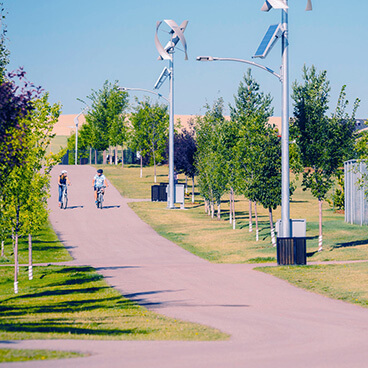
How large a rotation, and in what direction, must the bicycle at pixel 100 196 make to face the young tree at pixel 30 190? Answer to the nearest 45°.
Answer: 0° — it already faces it

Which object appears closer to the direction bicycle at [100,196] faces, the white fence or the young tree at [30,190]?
the young tree

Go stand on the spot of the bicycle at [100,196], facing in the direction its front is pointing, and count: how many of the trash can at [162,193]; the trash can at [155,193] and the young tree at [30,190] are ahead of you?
1

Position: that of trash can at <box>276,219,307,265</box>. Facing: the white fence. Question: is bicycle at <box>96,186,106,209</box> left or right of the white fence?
left

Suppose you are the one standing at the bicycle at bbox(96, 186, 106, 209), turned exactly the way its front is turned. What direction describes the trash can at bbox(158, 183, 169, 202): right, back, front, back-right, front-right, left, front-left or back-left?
back-left

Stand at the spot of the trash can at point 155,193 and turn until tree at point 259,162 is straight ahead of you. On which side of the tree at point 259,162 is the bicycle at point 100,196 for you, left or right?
right

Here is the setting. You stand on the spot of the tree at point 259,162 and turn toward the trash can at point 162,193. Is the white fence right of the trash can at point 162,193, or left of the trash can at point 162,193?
right

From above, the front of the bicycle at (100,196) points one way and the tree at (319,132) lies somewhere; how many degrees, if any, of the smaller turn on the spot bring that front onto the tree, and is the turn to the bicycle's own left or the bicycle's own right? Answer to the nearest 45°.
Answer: approximately 45° to the bicycle's own left

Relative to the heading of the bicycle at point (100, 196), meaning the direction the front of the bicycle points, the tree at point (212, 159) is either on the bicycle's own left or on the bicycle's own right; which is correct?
on the bicycle's own left

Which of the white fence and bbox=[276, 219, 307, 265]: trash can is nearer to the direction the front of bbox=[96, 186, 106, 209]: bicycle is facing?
the trash can

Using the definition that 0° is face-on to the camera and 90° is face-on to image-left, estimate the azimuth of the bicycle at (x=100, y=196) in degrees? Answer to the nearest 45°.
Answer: approximately 0°

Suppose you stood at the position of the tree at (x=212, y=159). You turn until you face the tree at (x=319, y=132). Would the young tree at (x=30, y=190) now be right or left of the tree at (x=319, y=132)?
right

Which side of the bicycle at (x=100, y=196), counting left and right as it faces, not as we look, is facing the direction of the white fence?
left

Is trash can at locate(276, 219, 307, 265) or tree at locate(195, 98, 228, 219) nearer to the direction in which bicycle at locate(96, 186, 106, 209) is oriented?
the trash can

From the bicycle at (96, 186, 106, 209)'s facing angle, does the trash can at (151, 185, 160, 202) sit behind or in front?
behind
